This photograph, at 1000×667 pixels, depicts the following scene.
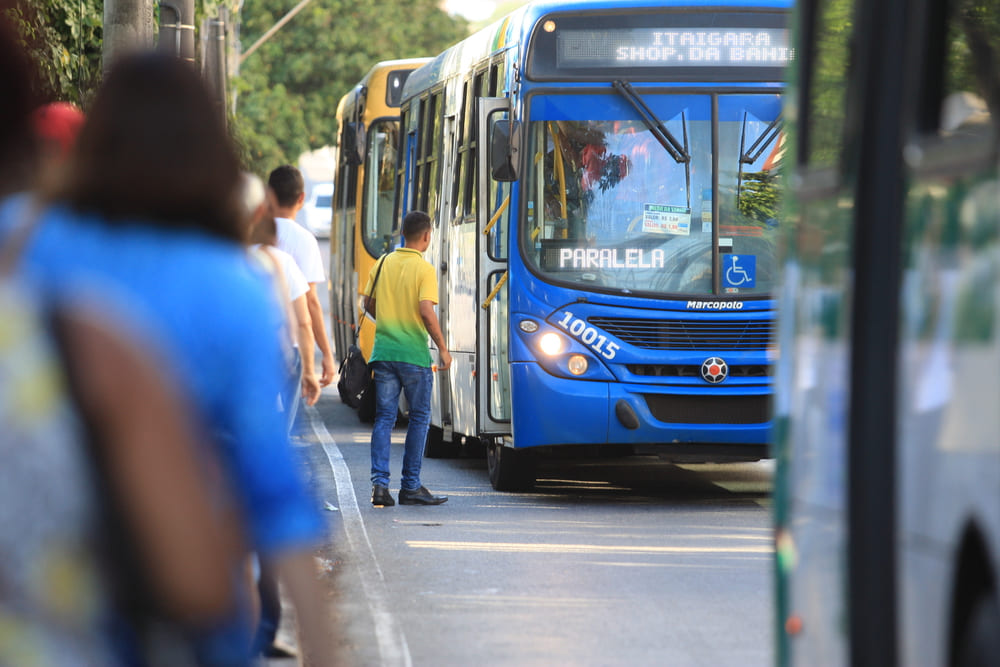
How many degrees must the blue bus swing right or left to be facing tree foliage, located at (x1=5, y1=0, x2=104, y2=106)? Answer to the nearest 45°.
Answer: approximately 90° to its right

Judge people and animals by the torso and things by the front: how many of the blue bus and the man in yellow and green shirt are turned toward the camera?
1

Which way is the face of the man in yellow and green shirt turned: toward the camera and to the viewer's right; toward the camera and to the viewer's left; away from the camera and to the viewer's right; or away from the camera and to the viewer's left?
away from the camera and to the viewer's right

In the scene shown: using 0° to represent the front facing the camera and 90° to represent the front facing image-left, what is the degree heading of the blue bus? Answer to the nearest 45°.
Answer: approximately 0°

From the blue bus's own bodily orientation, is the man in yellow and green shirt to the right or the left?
on its right

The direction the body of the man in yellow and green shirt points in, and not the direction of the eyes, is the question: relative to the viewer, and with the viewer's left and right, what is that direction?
facing away from the viewer and to the right of the viewer

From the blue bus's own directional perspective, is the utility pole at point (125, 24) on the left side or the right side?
on its right
